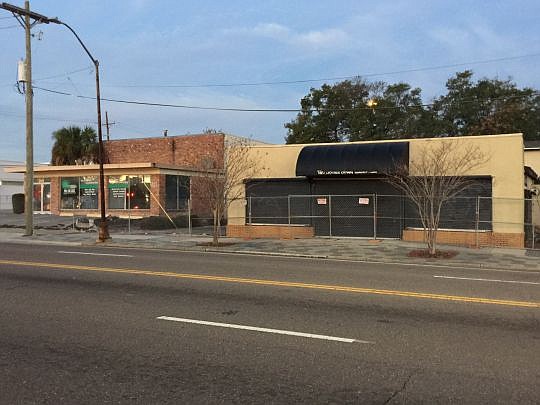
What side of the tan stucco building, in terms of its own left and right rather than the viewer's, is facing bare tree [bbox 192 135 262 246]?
right

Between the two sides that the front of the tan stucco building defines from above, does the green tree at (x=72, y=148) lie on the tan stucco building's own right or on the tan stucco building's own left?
on the tan stucco building's own right

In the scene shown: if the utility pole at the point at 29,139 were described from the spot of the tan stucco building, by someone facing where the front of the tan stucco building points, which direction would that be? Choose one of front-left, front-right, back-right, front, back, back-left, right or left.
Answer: right

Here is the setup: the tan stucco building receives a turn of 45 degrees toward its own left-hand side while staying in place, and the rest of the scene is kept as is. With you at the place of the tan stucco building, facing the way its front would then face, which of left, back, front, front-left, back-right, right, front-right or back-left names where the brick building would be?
back

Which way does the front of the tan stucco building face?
toward the camera

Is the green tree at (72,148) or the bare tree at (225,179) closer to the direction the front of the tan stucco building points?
the bare tree
